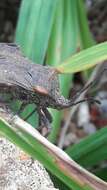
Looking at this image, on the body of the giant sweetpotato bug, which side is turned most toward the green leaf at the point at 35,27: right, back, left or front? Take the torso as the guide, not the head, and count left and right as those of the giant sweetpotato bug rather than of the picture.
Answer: left

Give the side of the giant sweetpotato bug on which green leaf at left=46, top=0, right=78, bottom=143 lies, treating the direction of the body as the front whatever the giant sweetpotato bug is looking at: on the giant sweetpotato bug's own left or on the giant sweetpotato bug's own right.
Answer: on the giant sweetpotato bug's own left

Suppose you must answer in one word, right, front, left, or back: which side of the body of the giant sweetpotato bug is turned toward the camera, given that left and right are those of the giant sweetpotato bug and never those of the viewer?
right

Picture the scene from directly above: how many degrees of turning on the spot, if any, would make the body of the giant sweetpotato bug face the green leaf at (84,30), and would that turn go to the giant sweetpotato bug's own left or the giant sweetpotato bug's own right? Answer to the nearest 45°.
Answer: approximately 90° to the giant sweetpotato bug's own left
